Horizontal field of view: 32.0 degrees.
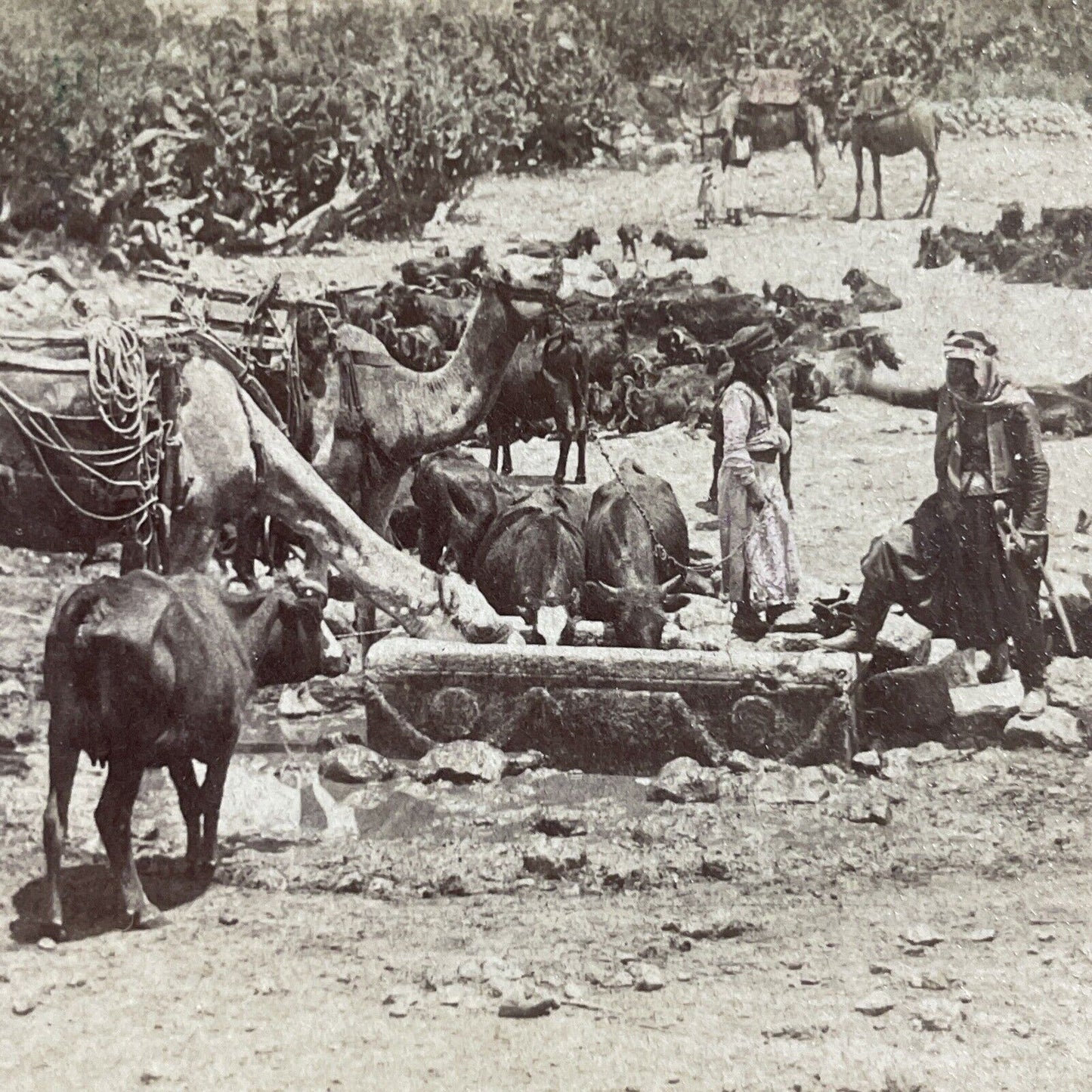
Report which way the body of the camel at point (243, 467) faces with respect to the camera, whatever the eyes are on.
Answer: to the viewer's right

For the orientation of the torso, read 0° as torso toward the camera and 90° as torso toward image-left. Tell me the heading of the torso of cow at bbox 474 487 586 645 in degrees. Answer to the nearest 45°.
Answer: approximately 0°

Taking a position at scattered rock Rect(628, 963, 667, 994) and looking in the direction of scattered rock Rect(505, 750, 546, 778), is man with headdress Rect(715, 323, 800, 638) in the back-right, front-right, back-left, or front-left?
front-right

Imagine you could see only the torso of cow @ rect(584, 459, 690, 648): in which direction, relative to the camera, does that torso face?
toward the camera

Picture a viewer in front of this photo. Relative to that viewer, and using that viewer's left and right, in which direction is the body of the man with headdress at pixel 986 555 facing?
facing the viewer and to the left of the viewer

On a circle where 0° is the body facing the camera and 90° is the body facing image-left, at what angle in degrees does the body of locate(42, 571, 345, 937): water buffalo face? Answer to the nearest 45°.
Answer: approximately 225°

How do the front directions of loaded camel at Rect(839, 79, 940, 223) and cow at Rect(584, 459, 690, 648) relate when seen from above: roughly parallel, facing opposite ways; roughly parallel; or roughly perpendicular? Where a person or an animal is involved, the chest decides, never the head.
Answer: roughly perpendicular

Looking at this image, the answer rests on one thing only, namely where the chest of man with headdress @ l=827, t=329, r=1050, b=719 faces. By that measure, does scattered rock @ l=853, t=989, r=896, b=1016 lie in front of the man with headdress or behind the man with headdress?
in front

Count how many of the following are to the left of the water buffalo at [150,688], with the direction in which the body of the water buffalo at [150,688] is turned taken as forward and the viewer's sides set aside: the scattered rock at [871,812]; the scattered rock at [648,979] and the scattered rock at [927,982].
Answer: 0

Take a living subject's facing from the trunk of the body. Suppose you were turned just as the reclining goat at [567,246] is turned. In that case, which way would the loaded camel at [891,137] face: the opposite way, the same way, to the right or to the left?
the opposite way

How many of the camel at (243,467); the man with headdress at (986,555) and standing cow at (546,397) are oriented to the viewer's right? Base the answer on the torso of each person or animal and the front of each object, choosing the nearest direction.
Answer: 1

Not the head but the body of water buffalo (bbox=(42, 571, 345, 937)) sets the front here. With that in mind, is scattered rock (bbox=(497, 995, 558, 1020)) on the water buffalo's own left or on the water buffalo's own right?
on the water buffalo's own right
